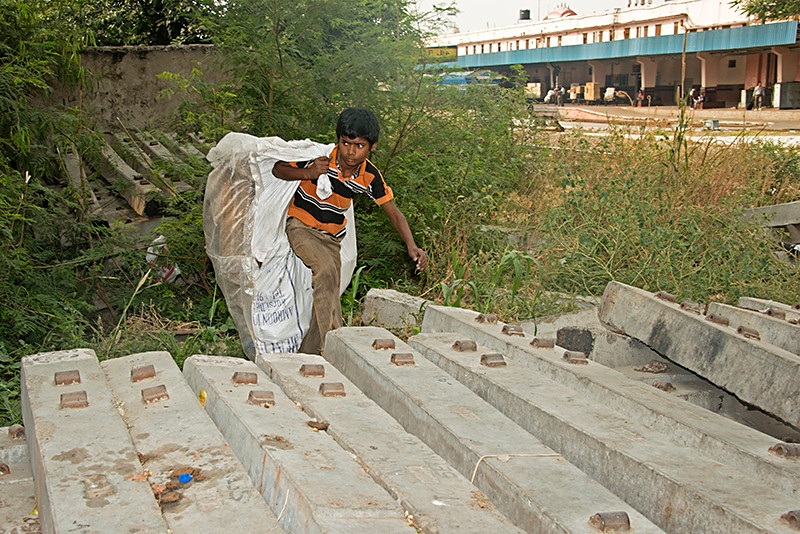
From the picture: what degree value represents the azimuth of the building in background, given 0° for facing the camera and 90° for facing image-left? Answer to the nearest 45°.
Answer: approximately 45°

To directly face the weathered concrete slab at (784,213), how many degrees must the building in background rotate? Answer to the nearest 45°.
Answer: approximately 45° to its left

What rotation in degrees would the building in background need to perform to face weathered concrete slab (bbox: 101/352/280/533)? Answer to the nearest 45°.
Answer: approximately 45° to its left

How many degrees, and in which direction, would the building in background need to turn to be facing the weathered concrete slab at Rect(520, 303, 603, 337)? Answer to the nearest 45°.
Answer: approximately 45° to its left

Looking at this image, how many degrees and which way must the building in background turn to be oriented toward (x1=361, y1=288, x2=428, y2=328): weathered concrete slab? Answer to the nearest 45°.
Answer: approximately 45° to its left

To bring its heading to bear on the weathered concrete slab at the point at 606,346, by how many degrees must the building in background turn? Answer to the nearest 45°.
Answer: approximately 45° to its left
